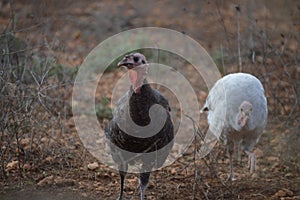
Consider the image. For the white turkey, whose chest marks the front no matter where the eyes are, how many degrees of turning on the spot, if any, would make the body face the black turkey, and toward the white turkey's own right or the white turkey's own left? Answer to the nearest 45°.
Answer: approximately 45° to the white turkey's own right

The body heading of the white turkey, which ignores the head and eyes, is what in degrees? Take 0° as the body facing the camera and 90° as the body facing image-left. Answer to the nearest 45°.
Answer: approximately 0°
